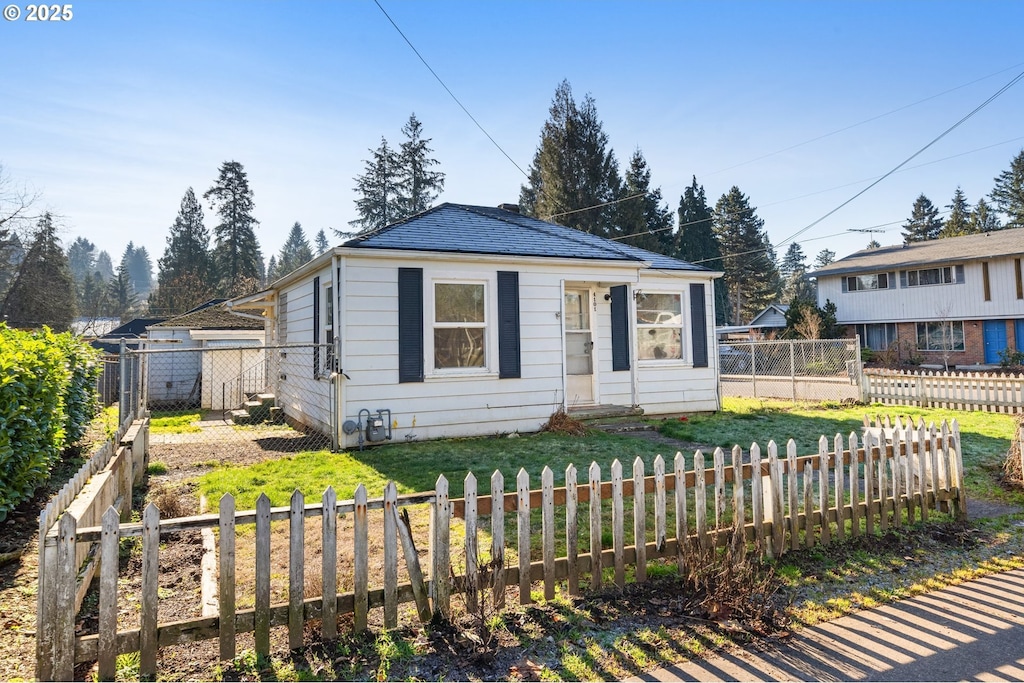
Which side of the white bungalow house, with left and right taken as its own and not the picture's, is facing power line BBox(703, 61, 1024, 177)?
left

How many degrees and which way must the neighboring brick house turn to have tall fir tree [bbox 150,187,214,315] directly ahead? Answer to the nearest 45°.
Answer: approximately 45° to its right

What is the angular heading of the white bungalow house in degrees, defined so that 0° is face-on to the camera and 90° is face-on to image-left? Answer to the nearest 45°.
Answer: approximately 315°

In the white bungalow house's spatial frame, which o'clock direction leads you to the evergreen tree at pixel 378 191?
The evergreen tree is roughly at 7 o'clock from the white bungalow house.

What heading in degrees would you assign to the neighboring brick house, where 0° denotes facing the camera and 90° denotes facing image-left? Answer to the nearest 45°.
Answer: approximately 45°

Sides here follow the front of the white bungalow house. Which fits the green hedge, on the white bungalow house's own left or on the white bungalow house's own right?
on the white bungalow house's own right

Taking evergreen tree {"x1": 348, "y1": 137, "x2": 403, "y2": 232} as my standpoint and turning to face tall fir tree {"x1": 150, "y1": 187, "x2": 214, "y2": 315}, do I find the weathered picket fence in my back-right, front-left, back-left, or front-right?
back-left

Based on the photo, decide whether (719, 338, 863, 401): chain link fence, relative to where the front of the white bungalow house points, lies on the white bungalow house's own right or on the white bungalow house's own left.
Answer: on the white bungalow house's own left
